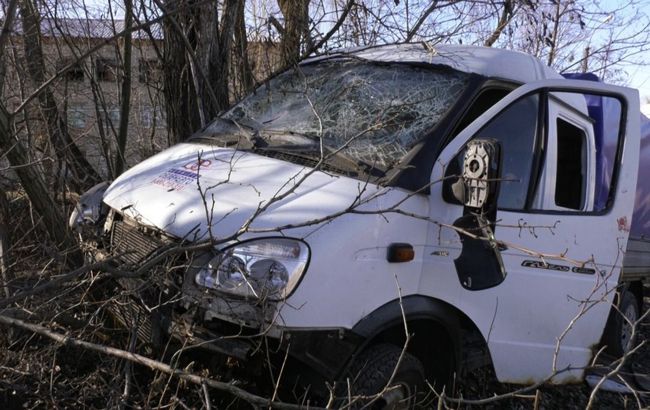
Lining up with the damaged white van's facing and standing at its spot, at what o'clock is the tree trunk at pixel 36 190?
The tree trunk is roughly at 2 o'clock from the damaged white van.

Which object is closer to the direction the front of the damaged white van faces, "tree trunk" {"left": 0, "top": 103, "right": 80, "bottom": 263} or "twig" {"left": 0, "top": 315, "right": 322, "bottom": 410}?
the twig

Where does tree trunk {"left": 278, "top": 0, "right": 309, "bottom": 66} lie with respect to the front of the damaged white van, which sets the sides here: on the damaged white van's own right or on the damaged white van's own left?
on the damaged white van's own right

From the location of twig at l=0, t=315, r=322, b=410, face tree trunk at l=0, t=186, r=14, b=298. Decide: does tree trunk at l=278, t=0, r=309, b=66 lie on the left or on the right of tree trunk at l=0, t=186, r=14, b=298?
right

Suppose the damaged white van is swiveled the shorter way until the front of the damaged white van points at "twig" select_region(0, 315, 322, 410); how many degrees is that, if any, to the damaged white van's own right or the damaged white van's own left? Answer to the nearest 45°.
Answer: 0° — it already faces it

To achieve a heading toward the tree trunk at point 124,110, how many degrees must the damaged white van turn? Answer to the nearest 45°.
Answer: approximately 90° to its right

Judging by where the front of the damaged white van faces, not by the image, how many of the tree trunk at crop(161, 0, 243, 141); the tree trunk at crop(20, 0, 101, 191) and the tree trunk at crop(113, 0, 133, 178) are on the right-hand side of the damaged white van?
3

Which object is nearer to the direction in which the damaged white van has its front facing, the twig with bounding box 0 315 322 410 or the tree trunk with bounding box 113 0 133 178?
the twig

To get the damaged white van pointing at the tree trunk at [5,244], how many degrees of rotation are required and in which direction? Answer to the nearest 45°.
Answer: approximately 45° to its right

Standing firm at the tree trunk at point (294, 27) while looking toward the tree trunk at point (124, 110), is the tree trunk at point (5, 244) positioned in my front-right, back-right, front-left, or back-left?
front-left

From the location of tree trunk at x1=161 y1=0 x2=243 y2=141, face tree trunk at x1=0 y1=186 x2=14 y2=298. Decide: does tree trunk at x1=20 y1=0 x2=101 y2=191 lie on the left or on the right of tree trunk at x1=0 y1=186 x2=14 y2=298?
right

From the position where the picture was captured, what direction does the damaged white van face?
facing the viewer and to the left of the viewer

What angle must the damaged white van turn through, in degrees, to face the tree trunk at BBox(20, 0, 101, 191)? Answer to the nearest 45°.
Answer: approximately 90° to its right

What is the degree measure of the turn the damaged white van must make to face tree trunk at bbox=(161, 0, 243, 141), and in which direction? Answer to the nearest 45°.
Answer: approximately 90° to its right
